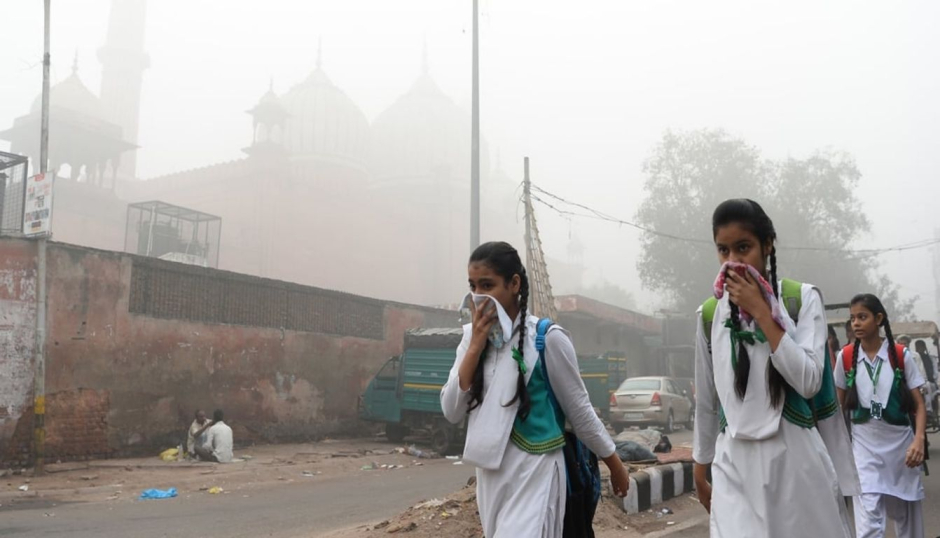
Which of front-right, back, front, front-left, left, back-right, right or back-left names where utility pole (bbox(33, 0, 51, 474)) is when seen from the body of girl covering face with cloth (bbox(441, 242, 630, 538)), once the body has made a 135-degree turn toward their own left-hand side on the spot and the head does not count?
back-left

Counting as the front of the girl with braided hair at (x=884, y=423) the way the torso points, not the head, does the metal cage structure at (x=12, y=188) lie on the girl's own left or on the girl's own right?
on the girl's own right

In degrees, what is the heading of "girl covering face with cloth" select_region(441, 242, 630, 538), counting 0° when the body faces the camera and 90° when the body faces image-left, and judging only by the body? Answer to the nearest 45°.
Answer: approximately 45°
